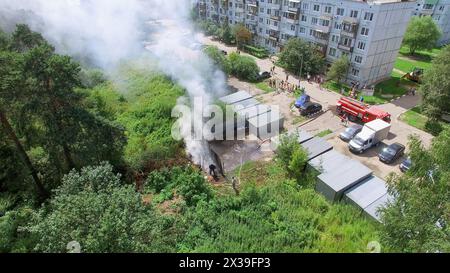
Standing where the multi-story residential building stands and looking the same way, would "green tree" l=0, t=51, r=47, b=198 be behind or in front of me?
in front

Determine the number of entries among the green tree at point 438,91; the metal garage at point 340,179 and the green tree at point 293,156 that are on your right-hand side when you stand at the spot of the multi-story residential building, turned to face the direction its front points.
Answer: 0

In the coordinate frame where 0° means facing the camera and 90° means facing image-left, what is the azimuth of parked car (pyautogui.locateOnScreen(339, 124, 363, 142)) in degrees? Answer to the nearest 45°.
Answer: approximately 45°

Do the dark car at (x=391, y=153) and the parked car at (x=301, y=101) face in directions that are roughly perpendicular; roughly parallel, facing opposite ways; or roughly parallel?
roughly parallel

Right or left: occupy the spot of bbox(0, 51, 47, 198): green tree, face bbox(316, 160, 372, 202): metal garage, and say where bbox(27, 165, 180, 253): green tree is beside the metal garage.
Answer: right

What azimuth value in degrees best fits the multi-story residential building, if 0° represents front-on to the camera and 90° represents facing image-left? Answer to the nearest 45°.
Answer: approximately 45°

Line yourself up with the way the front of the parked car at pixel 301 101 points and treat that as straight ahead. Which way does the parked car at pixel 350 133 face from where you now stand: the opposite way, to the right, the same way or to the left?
the same way

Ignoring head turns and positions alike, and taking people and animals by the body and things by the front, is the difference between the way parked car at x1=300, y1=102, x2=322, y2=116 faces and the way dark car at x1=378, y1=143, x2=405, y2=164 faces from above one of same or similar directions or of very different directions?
same or similar directions

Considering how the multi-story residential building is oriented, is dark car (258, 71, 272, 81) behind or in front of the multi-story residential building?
in front

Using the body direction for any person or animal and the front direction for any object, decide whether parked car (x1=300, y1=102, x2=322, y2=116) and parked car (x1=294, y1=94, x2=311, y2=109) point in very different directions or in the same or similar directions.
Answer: same or similar directions
